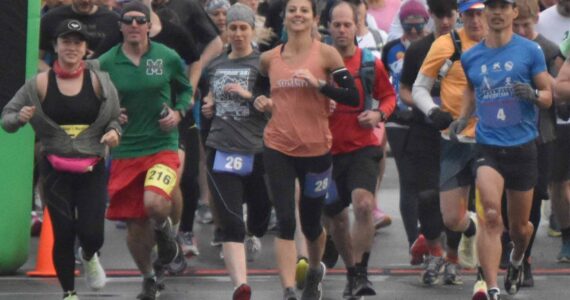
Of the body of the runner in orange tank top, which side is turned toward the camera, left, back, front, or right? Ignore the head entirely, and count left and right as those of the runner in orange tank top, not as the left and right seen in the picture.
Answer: front

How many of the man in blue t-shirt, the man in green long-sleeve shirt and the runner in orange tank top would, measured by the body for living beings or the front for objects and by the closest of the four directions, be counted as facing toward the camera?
3

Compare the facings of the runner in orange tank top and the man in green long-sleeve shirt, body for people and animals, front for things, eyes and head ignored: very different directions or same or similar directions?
same or similar directions

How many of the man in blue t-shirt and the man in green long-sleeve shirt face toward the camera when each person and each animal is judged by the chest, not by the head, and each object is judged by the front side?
2

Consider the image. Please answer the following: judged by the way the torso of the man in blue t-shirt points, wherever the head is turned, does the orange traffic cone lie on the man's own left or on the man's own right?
on the man's own right

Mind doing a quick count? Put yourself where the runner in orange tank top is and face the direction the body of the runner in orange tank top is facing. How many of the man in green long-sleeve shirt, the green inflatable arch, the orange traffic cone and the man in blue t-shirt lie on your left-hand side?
1

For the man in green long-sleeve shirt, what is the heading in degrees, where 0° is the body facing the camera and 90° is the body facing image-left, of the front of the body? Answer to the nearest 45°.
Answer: approximately 0°

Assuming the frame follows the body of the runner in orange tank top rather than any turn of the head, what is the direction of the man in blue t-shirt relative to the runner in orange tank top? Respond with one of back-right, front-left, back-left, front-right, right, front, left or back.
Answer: left

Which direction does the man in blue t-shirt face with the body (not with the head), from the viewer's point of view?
toward the camera
